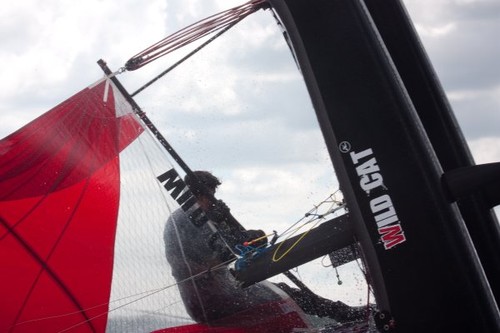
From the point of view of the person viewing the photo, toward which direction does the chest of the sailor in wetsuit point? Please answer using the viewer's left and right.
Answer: facing to the right of the viewer
